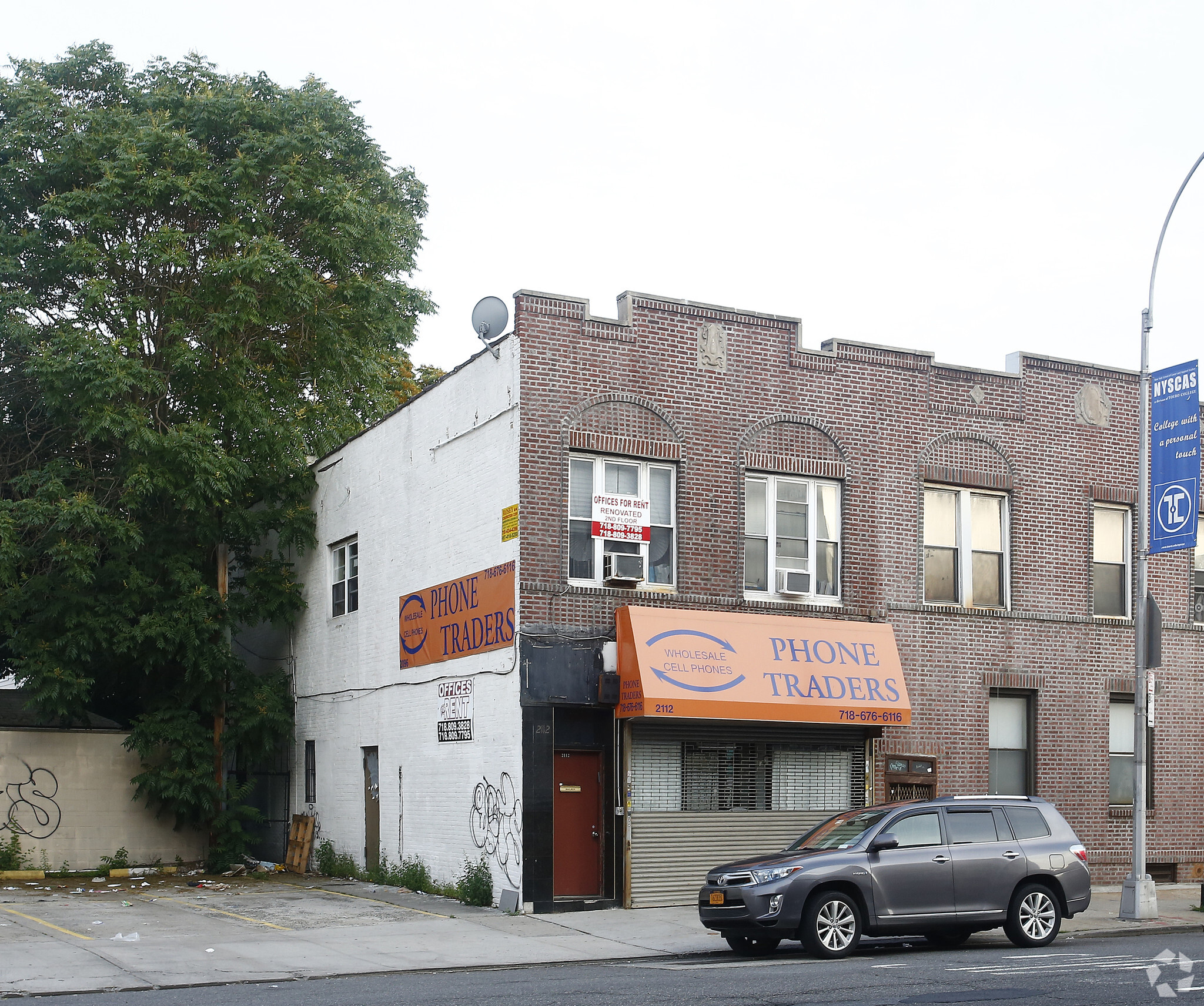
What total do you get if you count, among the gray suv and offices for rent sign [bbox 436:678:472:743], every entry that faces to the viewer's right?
0

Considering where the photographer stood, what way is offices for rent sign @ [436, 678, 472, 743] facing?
facing the viewer and to the left of the viewer

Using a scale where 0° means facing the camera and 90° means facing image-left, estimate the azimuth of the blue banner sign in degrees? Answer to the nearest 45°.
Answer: approximately 45°

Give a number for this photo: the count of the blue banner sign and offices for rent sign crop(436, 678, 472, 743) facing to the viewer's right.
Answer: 0

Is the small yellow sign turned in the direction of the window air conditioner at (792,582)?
no

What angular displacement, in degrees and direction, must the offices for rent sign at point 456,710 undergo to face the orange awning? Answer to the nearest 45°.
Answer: approximately 90° to its left

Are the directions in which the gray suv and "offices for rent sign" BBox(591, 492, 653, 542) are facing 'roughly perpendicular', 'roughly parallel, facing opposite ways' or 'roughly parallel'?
roughly perpendicular

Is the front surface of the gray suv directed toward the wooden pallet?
no

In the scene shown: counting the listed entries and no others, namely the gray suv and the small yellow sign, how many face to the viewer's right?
0

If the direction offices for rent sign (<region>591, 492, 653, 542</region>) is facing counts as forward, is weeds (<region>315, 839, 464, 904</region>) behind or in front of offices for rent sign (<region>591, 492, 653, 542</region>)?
behind

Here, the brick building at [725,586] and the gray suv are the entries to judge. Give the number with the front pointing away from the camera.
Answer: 0

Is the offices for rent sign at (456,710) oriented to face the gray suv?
no

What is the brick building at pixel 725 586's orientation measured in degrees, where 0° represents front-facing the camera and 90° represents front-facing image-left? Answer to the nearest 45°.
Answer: approximately 315°
